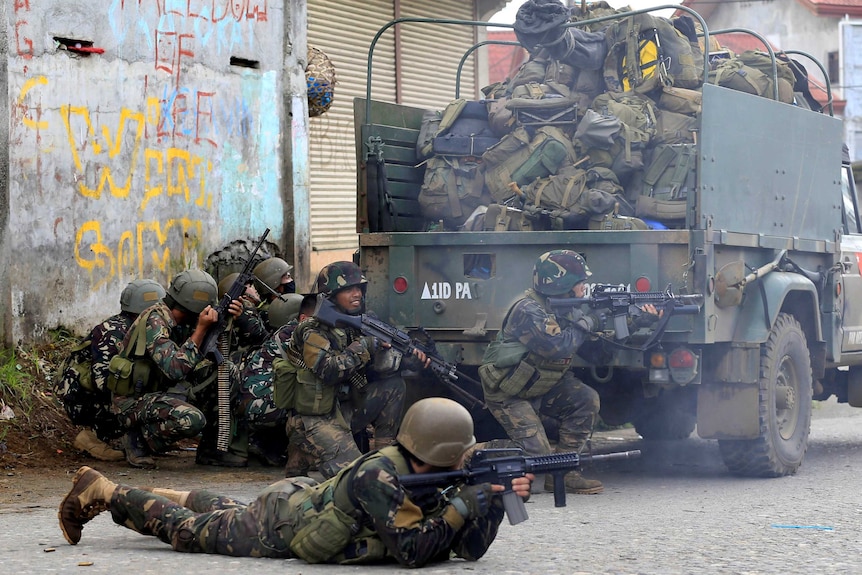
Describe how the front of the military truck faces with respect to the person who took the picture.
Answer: facing away from the viewer and to the right of the viewer

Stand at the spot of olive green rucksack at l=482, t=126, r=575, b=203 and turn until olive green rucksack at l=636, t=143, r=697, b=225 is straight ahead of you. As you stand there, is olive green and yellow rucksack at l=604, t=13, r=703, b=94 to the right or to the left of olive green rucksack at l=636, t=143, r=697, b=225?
left

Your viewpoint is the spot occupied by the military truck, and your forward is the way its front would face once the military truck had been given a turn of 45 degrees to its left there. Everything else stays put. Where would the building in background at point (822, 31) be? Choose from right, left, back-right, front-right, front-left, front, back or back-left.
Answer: front

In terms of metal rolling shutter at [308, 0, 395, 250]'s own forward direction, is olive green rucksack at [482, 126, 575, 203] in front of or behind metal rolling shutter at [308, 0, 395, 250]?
in front

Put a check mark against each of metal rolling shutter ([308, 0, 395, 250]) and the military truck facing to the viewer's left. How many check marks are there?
0

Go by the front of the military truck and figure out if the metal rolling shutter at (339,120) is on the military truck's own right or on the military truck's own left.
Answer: on the military truck's own left
